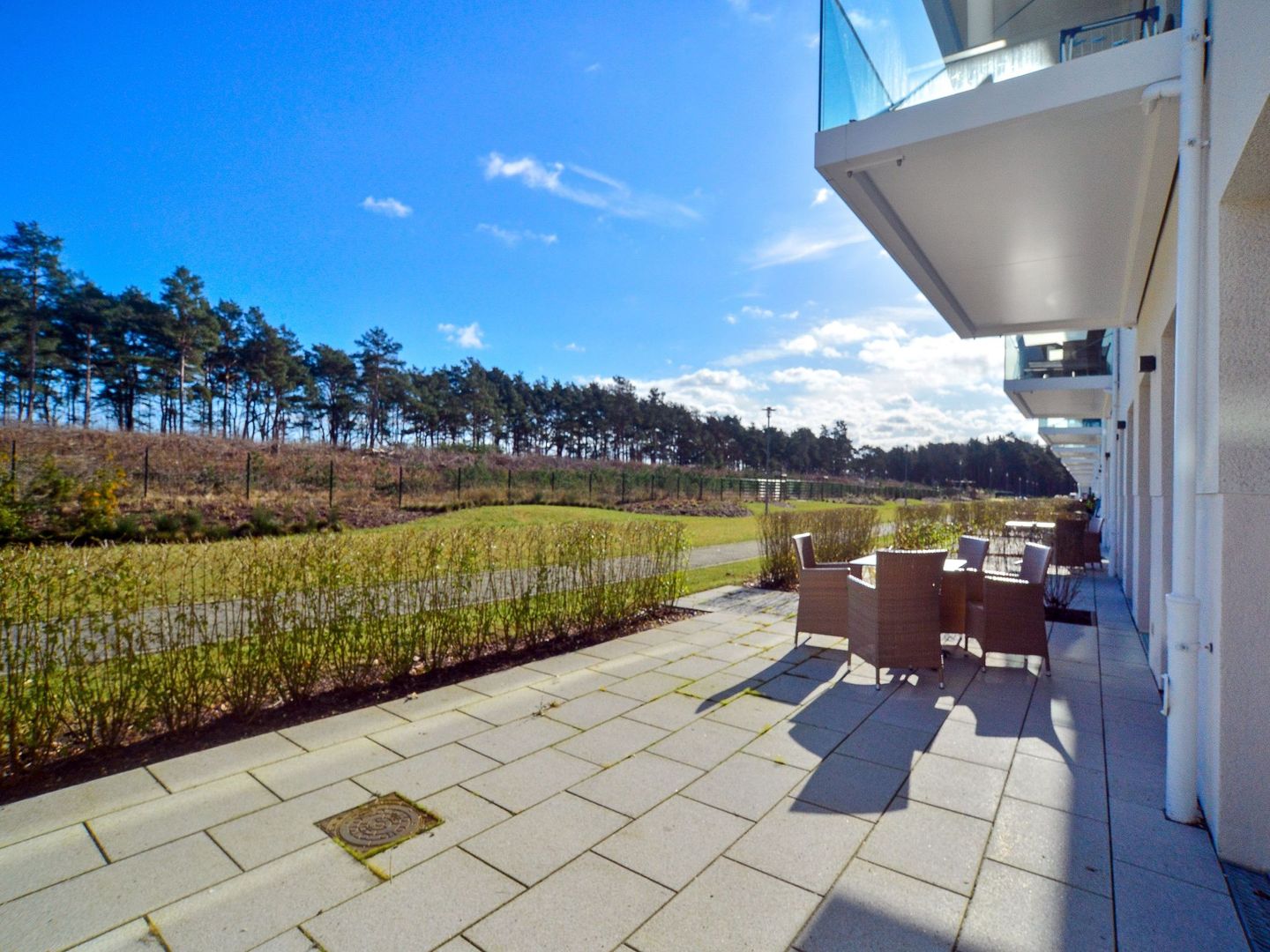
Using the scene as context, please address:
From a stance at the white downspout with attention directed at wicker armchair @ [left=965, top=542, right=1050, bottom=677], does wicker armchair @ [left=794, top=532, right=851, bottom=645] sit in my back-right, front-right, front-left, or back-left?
front-left

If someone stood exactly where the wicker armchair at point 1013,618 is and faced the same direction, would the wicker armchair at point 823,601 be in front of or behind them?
in front

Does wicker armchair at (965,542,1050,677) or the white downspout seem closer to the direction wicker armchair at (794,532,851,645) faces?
the wicker armchair

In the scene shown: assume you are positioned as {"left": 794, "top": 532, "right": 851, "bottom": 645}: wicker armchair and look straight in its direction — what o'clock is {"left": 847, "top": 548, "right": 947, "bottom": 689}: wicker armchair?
{"left": 847, "top": 548, "right": 947, "bottom": 689}: wicker armchair is roughly at 2 o'clock from {"left": 794, "top": 532, "right": 851, "bottom": 645}: wicker armchair.

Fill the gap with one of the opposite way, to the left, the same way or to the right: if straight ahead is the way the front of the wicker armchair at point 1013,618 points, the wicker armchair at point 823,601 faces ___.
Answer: the opposite way

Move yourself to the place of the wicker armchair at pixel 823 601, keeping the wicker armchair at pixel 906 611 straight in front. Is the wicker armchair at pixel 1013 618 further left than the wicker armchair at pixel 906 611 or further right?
left

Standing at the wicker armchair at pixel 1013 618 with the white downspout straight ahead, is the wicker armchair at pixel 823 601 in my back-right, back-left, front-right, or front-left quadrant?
back-right

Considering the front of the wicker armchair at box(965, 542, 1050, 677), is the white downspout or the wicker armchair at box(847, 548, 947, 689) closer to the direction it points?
the wicker armchair

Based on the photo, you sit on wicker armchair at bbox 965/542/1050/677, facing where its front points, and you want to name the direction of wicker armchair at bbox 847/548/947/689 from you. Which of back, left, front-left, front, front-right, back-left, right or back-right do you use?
front-left

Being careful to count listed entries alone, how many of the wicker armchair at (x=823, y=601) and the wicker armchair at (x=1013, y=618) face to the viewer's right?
1

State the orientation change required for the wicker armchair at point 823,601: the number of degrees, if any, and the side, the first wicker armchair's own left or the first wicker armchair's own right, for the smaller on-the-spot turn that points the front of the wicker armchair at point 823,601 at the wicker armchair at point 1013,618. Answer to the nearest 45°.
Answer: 0° — it already faces it

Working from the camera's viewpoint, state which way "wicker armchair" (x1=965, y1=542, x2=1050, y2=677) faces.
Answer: facing to the left of the viewer

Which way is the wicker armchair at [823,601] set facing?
to the viewer's right
